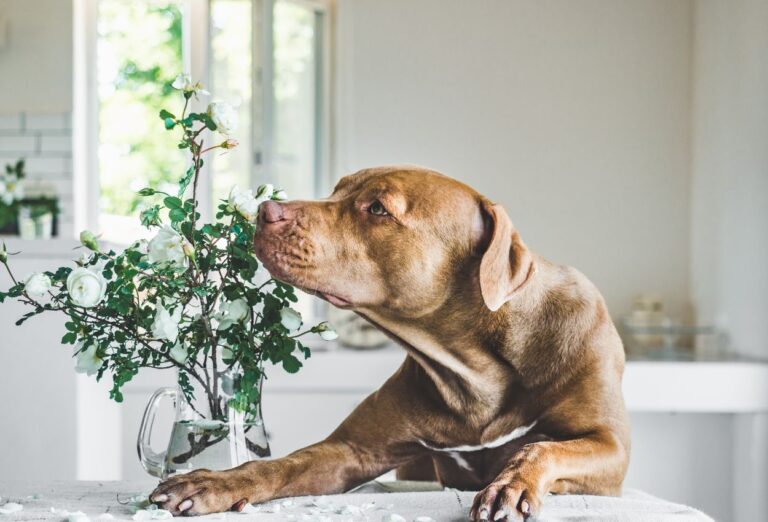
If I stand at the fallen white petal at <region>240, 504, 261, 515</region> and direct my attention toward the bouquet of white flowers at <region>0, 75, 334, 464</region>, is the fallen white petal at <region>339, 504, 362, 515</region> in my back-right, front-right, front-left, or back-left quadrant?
back-right

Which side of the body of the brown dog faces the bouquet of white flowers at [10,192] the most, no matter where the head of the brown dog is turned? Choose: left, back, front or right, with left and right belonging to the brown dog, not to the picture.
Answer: right

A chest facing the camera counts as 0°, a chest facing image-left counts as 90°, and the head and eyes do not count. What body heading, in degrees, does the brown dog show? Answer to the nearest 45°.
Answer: approximately 45°

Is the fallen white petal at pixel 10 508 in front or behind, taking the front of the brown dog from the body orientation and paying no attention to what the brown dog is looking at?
in front

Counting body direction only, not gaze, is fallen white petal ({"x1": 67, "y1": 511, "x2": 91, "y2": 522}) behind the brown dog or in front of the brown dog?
in front

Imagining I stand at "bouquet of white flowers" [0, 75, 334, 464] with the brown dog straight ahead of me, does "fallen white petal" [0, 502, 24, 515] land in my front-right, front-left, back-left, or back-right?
back-right
